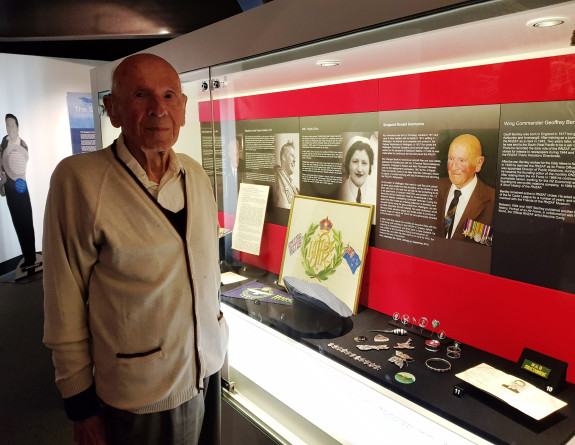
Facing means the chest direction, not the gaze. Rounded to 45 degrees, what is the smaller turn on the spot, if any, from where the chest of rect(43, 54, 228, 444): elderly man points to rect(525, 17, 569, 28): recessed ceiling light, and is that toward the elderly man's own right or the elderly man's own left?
approximately 45° to the elderly man's own left

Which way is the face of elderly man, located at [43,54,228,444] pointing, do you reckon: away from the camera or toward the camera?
toward the camera

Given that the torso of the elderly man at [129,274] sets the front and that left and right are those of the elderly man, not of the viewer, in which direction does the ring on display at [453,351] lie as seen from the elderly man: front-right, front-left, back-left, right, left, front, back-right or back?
front-left

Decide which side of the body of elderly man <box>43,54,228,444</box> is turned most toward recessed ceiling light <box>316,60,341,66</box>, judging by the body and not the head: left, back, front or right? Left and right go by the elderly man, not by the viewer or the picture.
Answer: left

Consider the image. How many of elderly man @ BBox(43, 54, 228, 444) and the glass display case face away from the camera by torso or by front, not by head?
0
